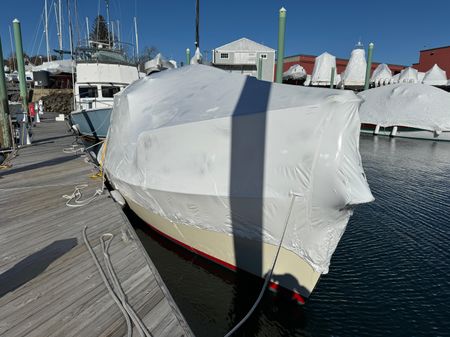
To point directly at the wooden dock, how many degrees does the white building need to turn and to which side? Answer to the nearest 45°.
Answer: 0° — it already faces it

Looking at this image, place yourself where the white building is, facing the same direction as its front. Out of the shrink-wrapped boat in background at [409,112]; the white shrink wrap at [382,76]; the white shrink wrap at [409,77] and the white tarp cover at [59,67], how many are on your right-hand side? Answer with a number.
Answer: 1

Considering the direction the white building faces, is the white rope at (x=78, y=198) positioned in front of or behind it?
in front

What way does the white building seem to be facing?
toward the camera

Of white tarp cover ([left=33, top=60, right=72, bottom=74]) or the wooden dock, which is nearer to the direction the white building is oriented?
the wooden dock

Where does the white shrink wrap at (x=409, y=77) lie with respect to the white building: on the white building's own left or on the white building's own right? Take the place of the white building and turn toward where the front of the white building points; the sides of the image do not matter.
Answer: on the white building's own left

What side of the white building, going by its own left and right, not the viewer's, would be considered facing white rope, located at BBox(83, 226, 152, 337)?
front

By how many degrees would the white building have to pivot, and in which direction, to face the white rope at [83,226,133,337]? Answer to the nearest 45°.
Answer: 0° — it already faces it

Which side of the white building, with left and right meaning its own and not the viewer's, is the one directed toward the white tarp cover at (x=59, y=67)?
right
